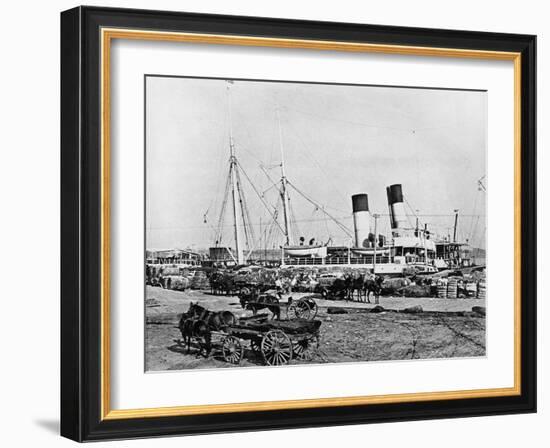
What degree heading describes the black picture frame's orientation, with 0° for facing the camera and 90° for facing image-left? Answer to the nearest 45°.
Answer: approximately 315°
